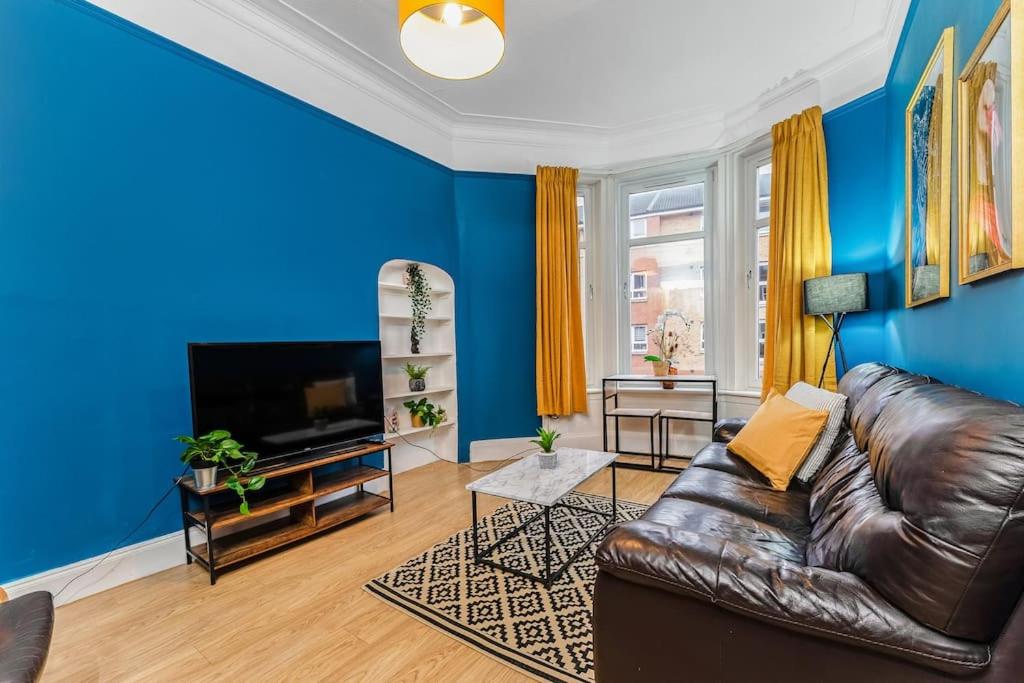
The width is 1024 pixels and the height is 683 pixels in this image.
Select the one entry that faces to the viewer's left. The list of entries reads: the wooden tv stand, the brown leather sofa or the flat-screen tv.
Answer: the brown leather sofa

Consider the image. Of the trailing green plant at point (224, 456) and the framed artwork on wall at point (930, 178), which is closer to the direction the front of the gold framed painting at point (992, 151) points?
the trailing green plant

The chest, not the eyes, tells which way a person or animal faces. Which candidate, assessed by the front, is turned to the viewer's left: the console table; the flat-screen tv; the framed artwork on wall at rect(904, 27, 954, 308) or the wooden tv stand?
the framed artwork on wall

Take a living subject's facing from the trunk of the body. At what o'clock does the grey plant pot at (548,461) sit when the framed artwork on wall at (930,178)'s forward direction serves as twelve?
The grey plant pot is roughly at 11 o'clock from the framed artwork on wall.

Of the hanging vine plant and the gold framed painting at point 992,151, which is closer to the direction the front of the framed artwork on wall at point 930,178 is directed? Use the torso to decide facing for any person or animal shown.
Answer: the hanging vine plant

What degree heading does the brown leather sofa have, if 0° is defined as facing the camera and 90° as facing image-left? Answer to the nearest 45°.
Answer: approximately 90°

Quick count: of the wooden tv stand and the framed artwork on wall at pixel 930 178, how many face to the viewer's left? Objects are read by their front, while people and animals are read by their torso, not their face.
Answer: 1

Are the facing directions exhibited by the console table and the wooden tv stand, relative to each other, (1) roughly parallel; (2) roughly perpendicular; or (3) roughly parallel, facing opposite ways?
roughly perpendicular

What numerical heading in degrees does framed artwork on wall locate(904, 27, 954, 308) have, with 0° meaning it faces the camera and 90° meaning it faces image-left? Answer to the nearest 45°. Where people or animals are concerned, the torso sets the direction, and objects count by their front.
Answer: approximately 90°

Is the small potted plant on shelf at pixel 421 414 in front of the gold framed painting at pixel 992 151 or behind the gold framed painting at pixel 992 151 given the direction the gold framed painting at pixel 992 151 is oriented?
in front

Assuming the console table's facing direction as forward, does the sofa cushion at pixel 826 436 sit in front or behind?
in front

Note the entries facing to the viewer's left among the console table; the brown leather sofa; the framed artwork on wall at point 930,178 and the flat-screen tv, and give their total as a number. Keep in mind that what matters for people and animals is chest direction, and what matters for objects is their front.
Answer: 2

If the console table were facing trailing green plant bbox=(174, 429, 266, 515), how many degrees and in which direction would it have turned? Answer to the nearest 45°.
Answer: approximately 45° to its right
